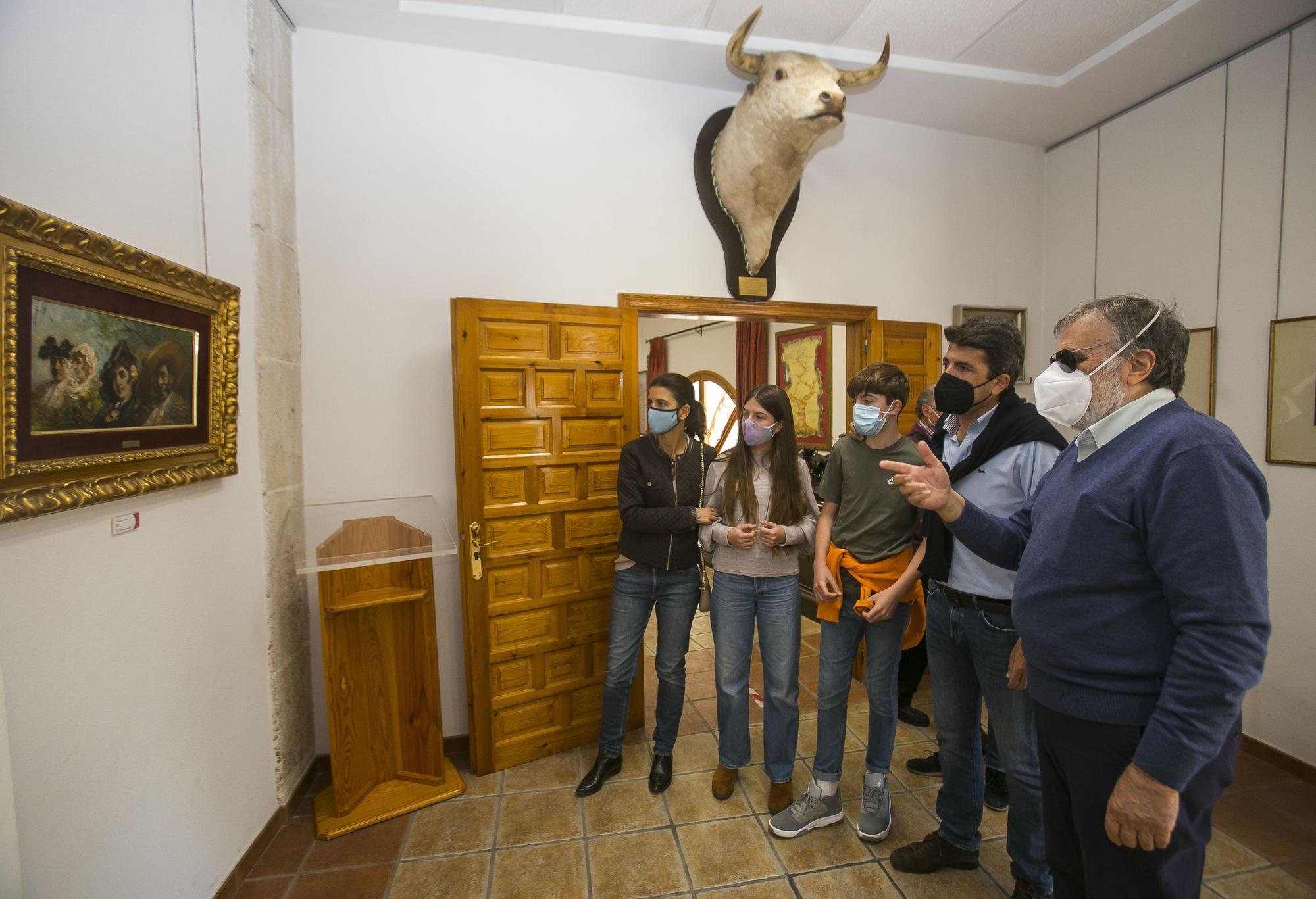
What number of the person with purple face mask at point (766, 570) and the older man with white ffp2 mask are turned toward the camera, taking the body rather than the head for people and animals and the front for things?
1

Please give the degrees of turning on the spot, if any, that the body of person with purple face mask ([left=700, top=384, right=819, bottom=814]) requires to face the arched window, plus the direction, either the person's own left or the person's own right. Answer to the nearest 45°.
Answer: approximately 180°

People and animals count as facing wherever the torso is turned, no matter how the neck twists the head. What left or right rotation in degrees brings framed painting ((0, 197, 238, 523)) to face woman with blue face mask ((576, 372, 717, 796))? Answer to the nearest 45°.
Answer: approximately 45° to its left

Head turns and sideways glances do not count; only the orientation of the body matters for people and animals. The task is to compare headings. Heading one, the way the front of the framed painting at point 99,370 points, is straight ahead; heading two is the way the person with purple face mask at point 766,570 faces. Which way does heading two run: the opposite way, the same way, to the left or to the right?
to the right

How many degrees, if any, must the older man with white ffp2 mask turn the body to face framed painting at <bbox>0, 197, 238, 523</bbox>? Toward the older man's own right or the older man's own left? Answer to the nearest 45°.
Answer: approximately 45° to the older man's own left

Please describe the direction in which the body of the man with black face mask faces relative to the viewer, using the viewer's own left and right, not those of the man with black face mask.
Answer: facing the viewer and to the left of the viewer

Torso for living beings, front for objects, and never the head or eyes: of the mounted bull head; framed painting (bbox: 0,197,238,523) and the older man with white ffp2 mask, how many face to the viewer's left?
1

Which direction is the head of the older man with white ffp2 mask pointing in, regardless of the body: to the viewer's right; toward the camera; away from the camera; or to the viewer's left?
to the viewer's left

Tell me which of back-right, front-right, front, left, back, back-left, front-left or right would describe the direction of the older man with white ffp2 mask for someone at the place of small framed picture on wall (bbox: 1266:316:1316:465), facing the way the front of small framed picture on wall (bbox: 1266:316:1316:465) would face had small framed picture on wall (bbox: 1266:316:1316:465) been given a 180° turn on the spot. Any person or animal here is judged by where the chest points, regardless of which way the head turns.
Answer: back-right

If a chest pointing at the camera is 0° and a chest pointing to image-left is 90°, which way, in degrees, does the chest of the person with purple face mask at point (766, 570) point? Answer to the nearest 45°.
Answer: approximately 0°

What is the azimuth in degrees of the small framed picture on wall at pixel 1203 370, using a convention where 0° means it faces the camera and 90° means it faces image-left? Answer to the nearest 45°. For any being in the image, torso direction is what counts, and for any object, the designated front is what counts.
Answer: approximately 45°

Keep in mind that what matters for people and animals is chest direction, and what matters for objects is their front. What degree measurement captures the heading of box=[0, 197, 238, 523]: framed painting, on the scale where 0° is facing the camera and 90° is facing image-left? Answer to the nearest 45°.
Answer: approximately 315°

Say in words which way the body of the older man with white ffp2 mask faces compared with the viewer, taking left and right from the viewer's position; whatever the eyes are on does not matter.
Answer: facing to the left of the viewer

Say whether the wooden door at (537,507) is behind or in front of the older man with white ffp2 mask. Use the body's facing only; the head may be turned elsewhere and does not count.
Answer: in front
